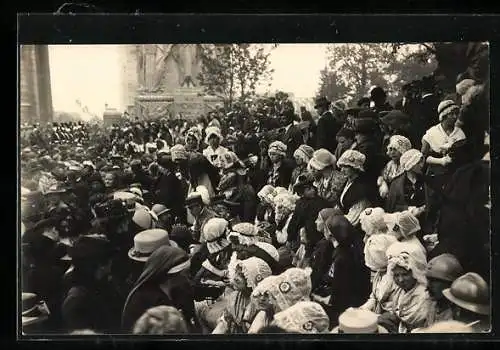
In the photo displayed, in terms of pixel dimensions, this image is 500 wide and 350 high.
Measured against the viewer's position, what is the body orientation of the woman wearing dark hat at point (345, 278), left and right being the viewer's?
facing to the left of the viewer

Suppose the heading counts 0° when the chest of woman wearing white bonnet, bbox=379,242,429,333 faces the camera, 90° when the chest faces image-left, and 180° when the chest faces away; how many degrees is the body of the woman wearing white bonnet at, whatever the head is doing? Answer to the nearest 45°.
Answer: approximately 45°
